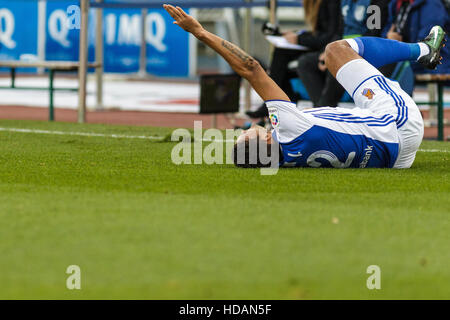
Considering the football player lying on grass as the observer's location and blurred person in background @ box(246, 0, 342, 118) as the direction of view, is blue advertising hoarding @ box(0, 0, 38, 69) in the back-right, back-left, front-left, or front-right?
front-left

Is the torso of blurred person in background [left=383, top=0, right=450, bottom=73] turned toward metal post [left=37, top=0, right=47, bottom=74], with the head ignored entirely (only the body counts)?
no

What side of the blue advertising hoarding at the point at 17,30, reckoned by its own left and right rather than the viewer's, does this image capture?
front

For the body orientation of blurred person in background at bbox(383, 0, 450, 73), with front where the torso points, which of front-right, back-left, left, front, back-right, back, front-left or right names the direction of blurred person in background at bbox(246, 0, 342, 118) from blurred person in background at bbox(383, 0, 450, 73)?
front-right

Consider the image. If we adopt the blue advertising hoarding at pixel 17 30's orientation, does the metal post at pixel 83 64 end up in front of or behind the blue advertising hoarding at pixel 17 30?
in front

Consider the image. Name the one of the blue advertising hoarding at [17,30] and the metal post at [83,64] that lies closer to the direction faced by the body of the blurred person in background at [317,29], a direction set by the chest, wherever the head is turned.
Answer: the metal post

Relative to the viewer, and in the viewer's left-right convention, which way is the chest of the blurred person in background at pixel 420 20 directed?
facing the viewer and to the left of the viewer

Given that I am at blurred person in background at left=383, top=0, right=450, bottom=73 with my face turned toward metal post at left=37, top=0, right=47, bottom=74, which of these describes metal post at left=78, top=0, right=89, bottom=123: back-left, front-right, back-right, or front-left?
front-left

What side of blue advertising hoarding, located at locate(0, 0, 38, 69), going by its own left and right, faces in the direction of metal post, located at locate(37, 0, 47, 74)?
left

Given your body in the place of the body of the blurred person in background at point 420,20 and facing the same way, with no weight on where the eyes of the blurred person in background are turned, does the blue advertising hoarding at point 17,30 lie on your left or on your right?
on your right

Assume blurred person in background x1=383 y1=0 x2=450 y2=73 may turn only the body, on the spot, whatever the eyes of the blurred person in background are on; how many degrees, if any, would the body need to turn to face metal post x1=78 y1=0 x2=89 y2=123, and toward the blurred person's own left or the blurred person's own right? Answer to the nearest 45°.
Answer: approximately 45° to the blurred person's own right

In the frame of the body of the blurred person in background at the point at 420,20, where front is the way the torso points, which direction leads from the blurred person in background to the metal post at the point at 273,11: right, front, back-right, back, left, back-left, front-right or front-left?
right

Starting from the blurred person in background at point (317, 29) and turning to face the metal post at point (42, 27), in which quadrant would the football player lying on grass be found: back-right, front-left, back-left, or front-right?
back-left
